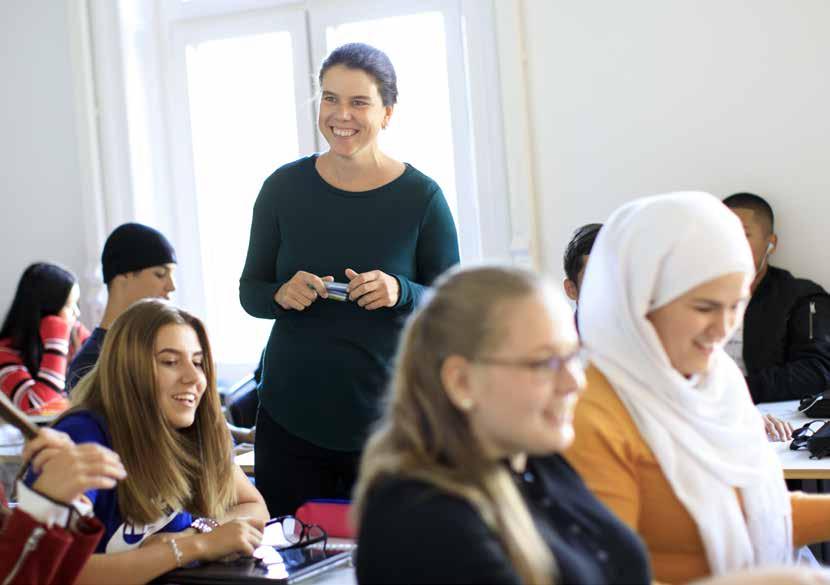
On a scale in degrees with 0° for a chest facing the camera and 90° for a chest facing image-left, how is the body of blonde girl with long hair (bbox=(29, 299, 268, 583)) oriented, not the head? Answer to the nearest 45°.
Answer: approximately 315°

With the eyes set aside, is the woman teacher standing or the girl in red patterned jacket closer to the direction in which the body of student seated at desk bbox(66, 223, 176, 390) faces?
the woman teacher standing

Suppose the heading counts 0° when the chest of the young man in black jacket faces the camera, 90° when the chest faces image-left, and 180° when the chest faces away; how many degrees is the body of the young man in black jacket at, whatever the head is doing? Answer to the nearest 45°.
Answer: approximately 45°

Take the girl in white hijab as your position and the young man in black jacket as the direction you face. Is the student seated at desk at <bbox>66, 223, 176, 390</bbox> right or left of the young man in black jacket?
left

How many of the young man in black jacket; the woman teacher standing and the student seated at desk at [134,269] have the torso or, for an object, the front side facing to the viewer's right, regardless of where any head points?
1

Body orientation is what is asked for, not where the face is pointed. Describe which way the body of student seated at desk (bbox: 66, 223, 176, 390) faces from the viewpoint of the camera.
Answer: to the viewer's right

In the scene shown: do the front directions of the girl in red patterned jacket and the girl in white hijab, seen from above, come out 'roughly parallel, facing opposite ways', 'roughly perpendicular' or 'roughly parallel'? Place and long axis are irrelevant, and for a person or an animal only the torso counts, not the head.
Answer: roughly perpendicular

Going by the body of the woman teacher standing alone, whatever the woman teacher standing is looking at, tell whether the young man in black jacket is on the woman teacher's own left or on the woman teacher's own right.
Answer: on the woman teacher's own left

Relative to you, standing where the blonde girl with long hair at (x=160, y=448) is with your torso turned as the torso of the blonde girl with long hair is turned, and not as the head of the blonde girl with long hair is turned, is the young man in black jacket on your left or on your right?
on your left

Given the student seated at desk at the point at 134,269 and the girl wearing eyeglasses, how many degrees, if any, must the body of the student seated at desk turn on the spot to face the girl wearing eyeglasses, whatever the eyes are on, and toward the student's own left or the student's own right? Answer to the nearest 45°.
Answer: approximately 90° to the student's own right

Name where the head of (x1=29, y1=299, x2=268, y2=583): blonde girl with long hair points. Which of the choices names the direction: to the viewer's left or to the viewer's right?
to the viewer's right
